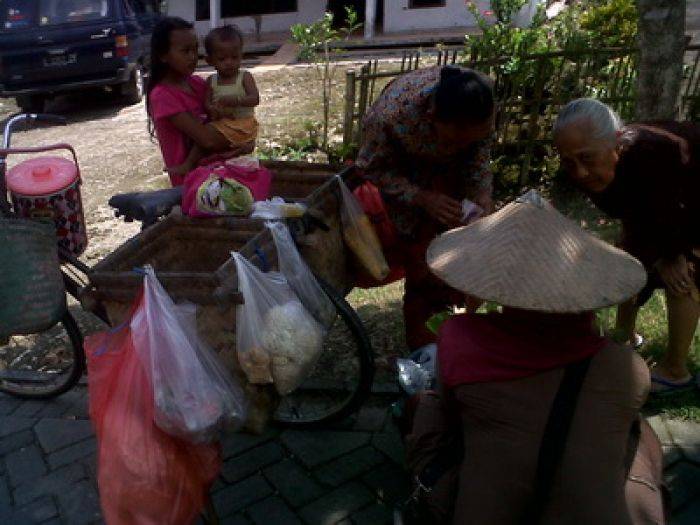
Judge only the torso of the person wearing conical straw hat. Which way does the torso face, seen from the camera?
away from the camera

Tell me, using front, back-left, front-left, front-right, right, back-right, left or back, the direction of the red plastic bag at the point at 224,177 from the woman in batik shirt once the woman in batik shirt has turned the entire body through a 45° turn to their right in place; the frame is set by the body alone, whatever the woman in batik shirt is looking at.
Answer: right

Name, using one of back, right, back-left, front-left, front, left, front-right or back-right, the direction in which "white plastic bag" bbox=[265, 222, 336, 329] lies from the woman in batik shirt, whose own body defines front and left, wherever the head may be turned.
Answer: right

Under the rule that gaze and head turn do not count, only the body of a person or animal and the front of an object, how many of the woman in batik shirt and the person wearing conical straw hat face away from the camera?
1

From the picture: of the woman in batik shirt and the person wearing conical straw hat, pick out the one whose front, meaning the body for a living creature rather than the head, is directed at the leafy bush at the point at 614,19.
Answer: the person wearing conical straw hat

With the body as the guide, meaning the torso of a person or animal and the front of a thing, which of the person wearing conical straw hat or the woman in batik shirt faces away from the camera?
the person wearing conical straw hat

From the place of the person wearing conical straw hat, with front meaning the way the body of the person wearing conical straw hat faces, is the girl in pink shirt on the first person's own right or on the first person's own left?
on the first person's own left

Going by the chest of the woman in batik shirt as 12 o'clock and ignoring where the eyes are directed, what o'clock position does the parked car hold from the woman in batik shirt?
The parked car is roughly at 6 o'clock from the woman in batik shirt.

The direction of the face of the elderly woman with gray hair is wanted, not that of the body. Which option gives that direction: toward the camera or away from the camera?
toward the camera

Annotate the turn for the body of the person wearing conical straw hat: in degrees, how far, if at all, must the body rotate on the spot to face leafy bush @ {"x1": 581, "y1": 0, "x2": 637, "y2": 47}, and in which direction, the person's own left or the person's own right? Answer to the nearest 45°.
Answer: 0° — they already face it

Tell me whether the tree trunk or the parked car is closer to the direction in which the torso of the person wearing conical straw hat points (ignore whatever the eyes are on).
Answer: the tree trunk

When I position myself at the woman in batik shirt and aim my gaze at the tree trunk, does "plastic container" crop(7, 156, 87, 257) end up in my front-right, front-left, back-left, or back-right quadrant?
back-left

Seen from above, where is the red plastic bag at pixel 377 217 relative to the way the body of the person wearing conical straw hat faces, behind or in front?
in front

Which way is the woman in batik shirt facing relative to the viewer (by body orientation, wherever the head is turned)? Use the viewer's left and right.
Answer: facing the viewer and to the right of the viewer

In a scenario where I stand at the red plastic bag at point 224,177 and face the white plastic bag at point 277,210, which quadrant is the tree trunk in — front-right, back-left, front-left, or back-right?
front-left

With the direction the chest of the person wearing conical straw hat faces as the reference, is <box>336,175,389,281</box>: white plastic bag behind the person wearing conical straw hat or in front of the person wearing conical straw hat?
in front

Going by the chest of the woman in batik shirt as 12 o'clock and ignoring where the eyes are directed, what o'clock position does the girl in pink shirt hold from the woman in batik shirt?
The girl in pink shirt is roughly at 5 o'clock from the woman in batik shirt.
